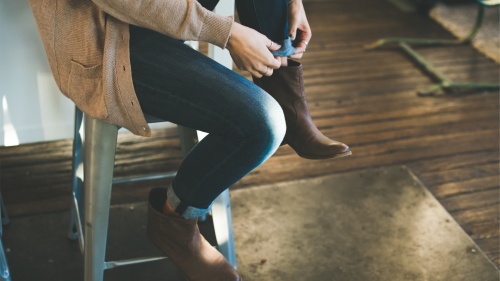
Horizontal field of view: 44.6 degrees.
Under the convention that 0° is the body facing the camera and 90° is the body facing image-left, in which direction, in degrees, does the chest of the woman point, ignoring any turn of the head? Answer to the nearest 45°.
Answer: approximately 270°

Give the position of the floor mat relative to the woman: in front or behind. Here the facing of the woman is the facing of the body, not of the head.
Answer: in front
